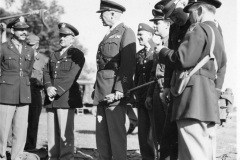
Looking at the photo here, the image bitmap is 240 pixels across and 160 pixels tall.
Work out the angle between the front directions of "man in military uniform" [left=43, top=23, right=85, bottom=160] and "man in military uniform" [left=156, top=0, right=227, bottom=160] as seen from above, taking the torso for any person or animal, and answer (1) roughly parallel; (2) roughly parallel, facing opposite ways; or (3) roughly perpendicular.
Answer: roughly perpendicular

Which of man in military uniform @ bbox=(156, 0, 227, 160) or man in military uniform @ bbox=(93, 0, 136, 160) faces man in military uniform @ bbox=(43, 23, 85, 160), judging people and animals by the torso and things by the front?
man in military uniform @ bbox=(156, 0, 227, 160)

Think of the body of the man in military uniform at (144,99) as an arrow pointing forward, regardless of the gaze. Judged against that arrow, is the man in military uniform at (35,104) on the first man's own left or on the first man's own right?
on the first man's own right

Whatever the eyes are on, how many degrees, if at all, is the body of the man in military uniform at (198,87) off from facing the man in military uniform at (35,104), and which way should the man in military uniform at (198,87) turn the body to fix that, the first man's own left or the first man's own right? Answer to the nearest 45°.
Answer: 0° — they already face them

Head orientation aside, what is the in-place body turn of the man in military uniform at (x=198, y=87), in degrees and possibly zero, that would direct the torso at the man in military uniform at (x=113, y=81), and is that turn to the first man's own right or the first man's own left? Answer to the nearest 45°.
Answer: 0° — they already face them

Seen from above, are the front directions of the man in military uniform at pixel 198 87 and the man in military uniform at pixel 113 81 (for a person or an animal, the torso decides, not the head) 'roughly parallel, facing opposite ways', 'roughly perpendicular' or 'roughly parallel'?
roughly perpendicular

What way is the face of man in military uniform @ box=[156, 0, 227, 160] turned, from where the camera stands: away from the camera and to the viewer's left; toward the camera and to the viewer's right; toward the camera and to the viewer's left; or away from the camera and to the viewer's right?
away from the camera and to the viewer's left

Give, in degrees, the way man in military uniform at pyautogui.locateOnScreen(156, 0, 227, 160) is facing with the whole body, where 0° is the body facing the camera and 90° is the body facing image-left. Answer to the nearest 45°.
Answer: approximately 135°

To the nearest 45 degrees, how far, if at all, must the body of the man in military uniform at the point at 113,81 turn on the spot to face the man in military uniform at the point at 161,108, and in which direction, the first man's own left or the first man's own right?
approximately 135° to the first man's own left
